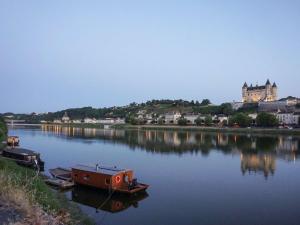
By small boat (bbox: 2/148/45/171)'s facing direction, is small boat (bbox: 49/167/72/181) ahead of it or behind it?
behind

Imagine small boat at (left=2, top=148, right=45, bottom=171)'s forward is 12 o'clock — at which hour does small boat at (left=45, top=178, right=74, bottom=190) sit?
small boat at (left=45, top=178, right=74, bottom=190) is roughly at 7 o'clock from small boat at (left=2, top=148, right=45, bottom=171).

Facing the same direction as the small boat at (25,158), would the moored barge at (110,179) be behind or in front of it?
behind

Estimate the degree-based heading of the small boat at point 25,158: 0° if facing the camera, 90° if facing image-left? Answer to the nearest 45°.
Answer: approximately 135°
